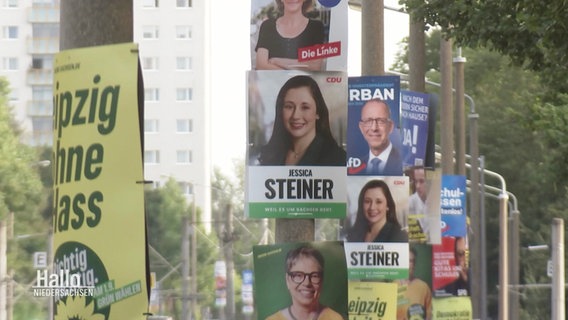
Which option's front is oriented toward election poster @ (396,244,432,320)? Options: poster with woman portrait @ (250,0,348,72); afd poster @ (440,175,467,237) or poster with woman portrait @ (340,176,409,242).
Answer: the afd poster

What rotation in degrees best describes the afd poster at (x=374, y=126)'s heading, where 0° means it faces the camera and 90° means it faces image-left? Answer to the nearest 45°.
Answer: approximately 0°

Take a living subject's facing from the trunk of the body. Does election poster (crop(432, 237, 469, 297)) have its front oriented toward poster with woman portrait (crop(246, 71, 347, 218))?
yes

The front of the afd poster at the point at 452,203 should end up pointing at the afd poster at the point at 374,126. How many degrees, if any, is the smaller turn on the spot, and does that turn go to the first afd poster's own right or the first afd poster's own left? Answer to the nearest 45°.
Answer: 0° — it already faces it

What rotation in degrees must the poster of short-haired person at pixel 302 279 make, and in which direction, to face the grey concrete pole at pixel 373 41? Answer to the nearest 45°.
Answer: approximately 180°

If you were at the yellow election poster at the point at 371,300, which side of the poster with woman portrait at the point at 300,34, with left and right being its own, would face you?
back

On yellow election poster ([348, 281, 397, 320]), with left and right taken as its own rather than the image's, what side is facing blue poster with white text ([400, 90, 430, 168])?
back

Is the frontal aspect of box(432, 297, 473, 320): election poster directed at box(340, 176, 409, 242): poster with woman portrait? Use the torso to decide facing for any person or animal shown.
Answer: yes
